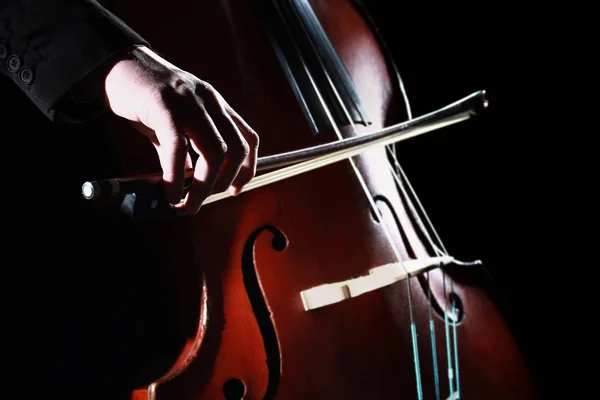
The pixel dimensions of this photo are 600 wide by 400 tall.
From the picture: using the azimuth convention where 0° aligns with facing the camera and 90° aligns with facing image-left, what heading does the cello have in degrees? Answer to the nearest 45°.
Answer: approximately 315°
